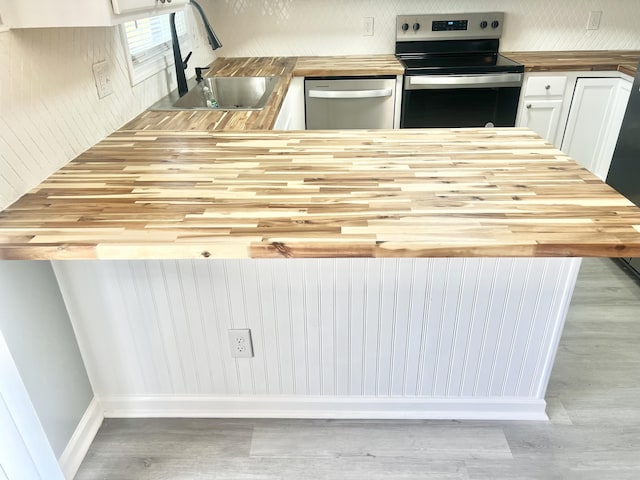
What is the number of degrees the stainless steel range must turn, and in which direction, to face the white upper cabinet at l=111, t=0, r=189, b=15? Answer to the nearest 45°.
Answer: approximately 45° to its right

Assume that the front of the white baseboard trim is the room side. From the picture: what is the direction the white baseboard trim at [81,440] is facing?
to the viewer's right

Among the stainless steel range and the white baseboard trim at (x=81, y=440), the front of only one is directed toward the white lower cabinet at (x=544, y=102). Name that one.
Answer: the white baseboard trim

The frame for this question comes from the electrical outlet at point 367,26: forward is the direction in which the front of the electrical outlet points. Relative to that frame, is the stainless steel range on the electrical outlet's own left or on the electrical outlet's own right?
on the electrical outlet's own left

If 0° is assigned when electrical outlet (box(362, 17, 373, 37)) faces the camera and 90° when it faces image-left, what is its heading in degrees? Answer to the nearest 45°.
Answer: approximately 0°

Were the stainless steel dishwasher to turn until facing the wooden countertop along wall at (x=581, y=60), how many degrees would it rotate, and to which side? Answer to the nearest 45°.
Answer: approximately 90° to its left
